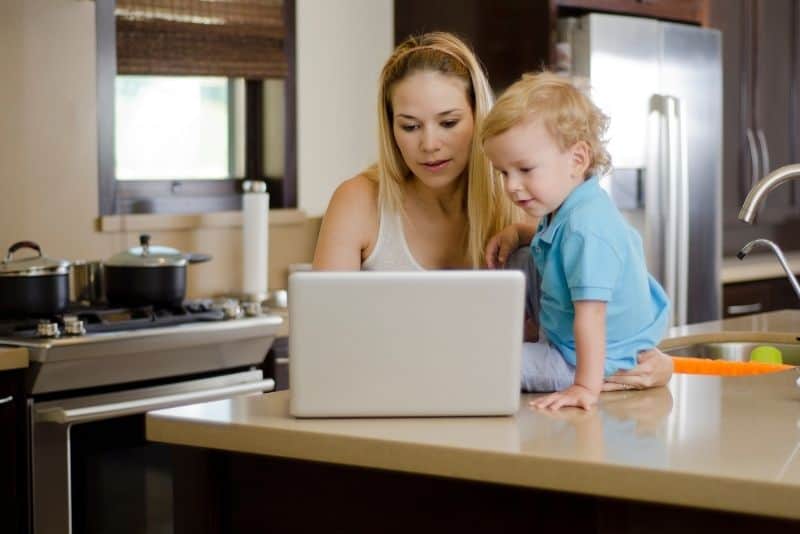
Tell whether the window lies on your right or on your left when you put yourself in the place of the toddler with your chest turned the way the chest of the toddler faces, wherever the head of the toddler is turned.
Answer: on your right

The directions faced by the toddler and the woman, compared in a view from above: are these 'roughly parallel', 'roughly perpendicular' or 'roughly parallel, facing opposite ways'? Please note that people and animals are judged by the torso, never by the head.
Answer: roughly perpendicular

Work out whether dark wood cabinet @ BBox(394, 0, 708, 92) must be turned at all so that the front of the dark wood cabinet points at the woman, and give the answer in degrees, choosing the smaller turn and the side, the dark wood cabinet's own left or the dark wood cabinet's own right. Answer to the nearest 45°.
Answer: approximately 45° to the dark wood cabinet's own right

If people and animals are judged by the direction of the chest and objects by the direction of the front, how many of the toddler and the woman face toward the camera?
1

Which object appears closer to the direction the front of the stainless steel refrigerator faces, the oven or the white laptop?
the white laptop

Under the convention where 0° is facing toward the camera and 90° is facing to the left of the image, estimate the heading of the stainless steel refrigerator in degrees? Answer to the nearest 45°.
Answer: approximately 315°

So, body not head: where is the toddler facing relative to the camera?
to the viewer's left

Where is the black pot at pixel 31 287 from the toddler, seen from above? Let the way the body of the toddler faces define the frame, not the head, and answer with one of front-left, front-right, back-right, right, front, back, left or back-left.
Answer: front-right

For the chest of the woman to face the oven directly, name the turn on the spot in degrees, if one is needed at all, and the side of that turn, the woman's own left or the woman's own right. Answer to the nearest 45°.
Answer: approximately 135° to the woman's own right

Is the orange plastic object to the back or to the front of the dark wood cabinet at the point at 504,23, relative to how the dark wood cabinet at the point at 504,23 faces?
to the front

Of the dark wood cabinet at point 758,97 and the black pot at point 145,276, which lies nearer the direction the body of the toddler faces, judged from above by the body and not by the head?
the black pot
